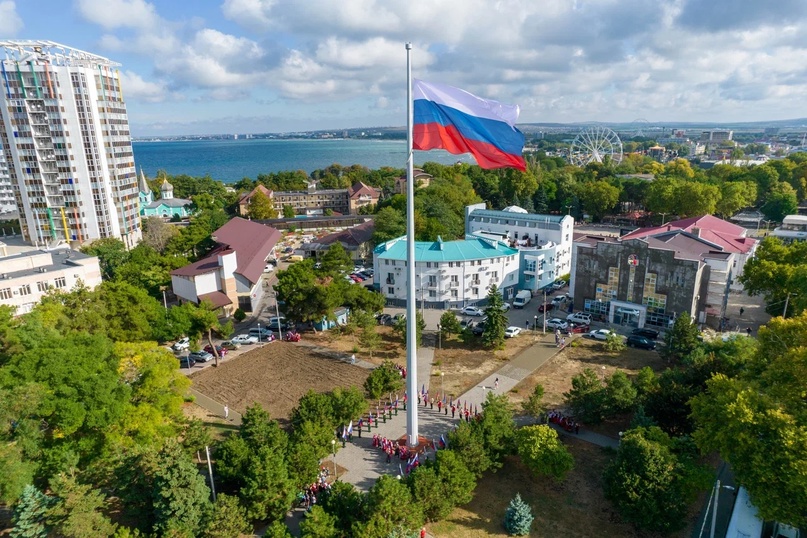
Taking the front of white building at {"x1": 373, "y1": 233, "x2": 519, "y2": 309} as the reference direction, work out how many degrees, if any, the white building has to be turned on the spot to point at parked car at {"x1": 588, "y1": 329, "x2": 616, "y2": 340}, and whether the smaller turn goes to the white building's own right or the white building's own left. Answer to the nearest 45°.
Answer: approximately 45° to the white building's own left

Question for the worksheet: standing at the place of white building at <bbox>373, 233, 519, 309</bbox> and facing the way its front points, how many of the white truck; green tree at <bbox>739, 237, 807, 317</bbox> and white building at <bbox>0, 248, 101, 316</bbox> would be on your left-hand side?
2

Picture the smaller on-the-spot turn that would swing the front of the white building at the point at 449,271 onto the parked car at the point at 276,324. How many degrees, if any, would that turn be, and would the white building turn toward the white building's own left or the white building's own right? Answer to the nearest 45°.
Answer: approximately 90° to the white building's own right

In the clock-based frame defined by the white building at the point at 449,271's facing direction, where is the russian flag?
The russian flag is roughly at 12 o'clock from the white building.

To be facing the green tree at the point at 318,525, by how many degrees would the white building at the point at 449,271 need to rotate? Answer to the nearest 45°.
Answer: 0° — it already faces it

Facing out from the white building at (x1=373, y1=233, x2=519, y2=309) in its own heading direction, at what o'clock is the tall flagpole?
The tall flagpole is roughly at 12 o'clock from the white building.

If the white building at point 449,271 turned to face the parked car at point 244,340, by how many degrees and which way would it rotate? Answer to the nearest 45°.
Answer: approximately 45° to its right

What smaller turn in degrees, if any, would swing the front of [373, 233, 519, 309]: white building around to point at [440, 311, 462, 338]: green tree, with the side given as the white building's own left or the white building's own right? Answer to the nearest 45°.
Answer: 0° — it already faces it

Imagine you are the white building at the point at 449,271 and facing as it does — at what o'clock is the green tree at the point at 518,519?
The green tree is roughly at 12 o'clock from the white building.

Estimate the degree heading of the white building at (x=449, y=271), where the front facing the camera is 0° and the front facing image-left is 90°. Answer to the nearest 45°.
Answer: approximately 0°

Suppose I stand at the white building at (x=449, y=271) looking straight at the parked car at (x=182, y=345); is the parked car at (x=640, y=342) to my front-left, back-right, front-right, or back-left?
back-left

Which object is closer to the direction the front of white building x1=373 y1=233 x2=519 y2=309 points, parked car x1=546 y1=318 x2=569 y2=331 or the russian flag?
the russian flag

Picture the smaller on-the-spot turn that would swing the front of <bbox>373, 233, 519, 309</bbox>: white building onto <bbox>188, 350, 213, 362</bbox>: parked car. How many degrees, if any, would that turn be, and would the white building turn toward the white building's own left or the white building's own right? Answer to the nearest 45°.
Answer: approximately 45° to the white building's own right
